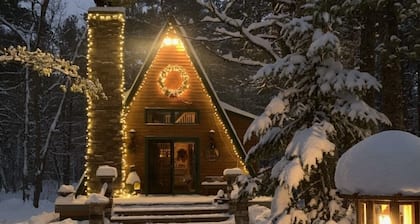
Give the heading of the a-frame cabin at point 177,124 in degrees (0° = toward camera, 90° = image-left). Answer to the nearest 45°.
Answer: approximately 0°

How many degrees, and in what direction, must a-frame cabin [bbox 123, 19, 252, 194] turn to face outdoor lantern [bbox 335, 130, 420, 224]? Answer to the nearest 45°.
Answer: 0° — it already faces it

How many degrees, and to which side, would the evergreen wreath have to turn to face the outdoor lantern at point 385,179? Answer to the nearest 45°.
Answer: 0° — it already faces it
